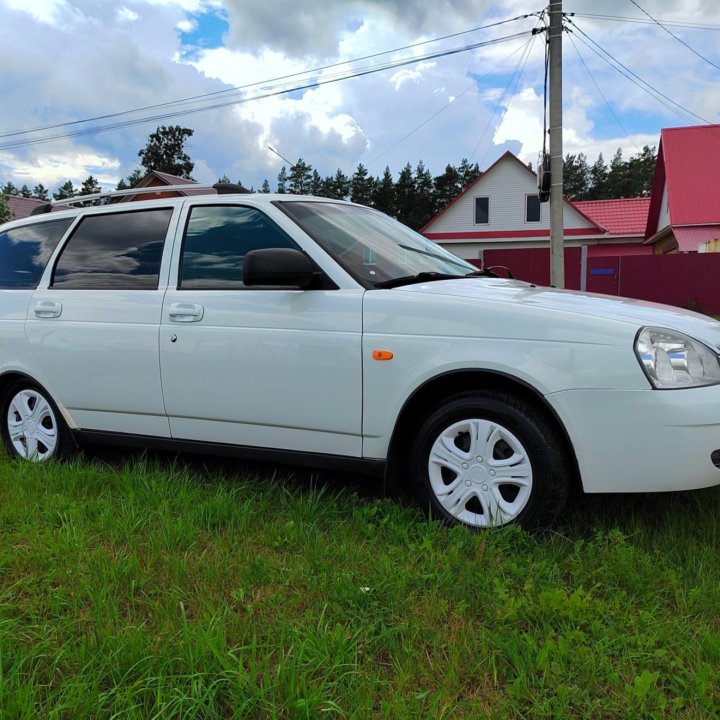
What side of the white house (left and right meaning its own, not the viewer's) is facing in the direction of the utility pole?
front

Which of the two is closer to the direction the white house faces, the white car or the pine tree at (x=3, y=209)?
the white car

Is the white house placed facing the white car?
yes

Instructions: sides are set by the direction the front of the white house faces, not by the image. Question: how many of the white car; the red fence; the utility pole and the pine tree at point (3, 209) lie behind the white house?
0

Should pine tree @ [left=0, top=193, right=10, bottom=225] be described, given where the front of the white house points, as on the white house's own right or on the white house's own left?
on the white house's own right

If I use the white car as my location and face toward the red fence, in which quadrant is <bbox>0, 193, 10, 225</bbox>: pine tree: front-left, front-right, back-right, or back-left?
front-left

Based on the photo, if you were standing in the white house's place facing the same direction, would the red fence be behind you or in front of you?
in front

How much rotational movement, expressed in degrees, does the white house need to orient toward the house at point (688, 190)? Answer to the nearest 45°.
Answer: approximately 45° to its left

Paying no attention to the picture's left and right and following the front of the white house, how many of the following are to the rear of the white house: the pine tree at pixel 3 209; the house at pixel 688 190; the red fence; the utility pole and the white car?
0

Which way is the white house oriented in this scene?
toward the camera
